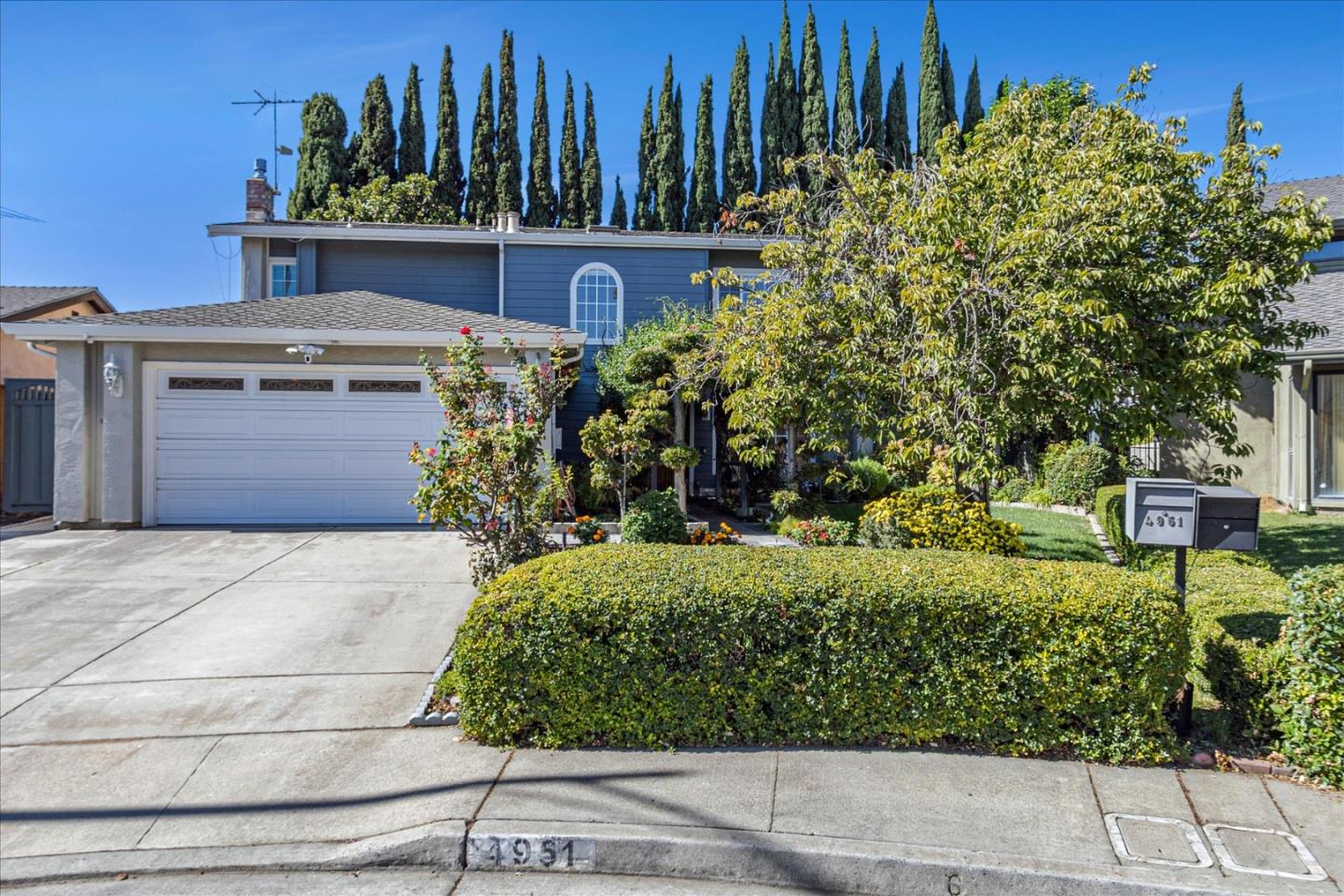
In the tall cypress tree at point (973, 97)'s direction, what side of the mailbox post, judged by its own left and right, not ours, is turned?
back

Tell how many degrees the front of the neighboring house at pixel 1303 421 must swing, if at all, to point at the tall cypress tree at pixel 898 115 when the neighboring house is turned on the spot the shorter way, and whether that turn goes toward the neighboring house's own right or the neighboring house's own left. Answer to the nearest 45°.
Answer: approximately 135° to the neighboring house's own right

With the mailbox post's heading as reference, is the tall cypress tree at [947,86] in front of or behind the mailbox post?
behind

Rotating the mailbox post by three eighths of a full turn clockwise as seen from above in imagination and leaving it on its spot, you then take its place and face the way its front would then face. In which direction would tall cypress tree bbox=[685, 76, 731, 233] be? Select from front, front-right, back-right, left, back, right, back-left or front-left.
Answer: front

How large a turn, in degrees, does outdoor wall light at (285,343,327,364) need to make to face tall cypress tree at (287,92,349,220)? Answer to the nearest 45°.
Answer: approximately 180°

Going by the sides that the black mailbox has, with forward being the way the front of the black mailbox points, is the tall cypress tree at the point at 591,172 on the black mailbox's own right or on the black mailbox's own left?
on the black mailbox's own right

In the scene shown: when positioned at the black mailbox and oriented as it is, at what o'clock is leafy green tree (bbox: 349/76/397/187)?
The leafy green tree is roughly at 4 o'clock from the black mailbox.

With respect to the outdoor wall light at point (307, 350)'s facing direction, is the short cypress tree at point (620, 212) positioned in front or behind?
behind

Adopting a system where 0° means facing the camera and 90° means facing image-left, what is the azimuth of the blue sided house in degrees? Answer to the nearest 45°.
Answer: approximately 0°

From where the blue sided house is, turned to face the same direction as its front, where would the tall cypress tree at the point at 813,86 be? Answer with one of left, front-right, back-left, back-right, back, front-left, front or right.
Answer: back-left

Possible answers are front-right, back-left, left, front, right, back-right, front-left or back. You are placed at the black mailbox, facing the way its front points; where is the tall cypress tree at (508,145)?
back-right
